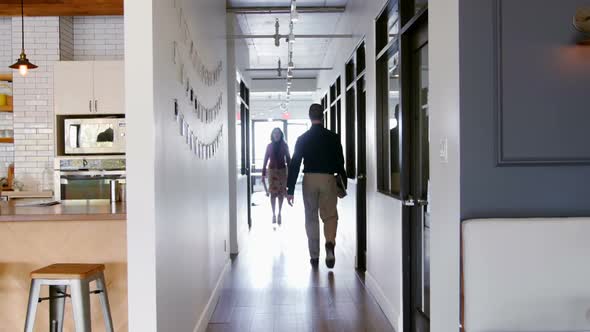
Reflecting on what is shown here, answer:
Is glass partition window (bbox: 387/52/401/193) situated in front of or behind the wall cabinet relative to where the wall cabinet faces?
in front

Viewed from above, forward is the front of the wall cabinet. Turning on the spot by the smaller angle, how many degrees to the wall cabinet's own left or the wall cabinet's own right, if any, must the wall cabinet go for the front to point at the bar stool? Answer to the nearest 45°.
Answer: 0° — it already faces it

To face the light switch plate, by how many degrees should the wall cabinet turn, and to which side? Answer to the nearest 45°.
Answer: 0° — it already faces it

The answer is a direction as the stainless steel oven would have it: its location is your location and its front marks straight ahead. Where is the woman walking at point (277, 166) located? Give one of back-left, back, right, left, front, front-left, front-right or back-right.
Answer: back-left

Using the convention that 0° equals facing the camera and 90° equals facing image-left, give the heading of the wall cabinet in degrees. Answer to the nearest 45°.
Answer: approximately 0°

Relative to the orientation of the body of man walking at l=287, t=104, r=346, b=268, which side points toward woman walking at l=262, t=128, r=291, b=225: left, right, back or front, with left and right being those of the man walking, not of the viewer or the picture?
front

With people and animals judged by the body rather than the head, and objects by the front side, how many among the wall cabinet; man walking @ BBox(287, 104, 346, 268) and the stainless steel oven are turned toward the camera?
2

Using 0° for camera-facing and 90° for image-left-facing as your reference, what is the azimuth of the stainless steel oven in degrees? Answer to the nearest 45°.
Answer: approximately 0°

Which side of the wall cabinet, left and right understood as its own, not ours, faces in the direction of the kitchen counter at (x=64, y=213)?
front

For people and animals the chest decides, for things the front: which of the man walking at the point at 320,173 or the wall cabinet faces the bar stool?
the wall cabinet

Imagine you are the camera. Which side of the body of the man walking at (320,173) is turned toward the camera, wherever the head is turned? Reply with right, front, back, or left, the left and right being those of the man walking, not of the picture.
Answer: back

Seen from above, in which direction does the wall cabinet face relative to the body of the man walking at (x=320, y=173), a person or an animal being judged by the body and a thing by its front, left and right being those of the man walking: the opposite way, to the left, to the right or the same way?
the opposite way

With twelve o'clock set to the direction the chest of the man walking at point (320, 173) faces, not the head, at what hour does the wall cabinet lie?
The wall cabinet is roughly at 9 o'clock from the man walking.
